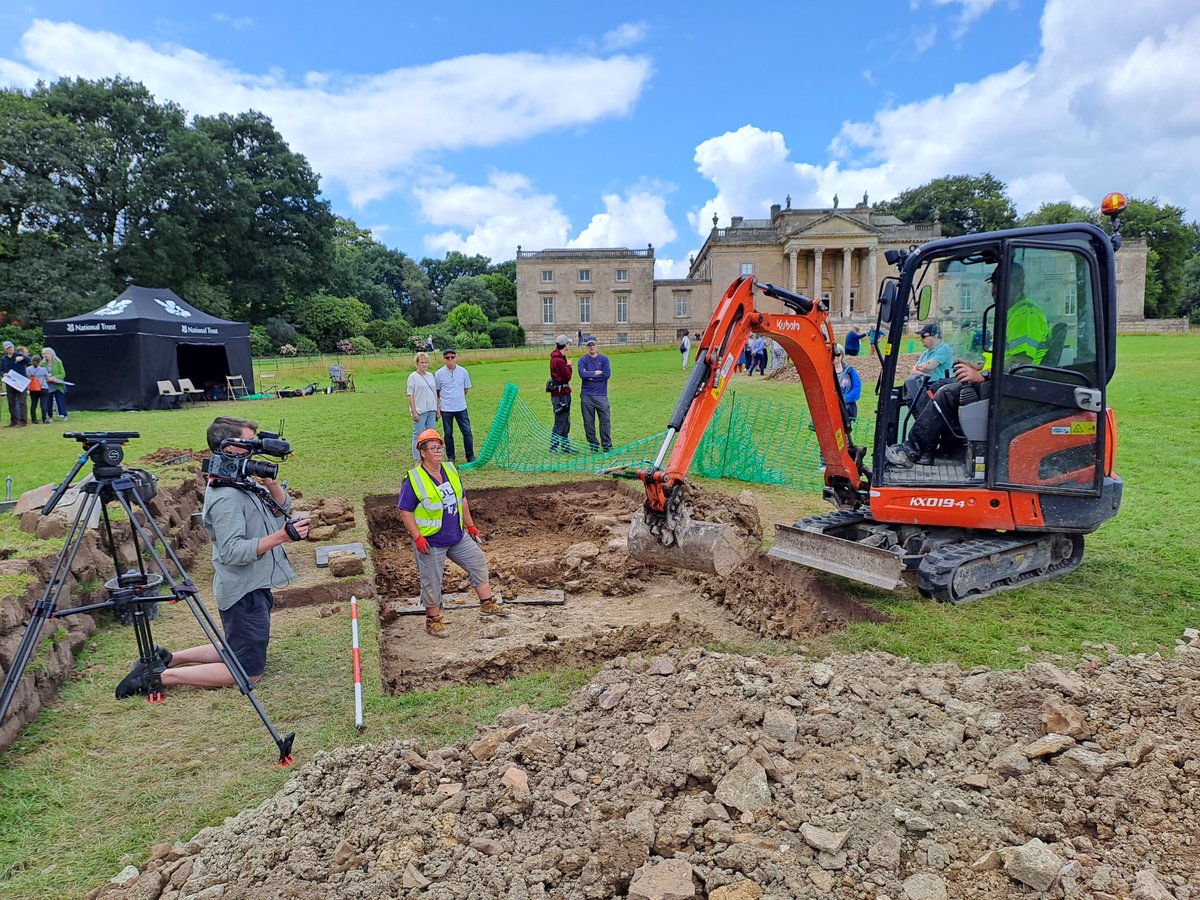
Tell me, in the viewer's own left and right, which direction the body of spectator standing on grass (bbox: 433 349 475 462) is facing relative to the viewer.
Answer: facing the viewer

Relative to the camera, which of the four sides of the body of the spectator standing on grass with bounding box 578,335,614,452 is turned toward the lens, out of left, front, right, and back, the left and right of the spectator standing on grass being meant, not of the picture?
front

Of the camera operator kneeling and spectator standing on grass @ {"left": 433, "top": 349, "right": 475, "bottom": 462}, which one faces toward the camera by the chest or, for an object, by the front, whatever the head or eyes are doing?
the spectator standing on grass

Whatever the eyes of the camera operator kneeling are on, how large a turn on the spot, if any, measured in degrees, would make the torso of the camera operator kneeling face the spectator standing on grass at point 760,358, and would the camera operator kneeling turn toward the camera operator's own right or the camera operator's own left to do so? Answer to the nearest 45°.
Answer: approximately 45° to the camera operator's own left

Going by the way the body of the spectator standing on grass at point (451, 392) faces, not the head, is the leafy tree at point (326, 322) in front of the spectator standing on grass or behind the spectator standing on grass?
behind

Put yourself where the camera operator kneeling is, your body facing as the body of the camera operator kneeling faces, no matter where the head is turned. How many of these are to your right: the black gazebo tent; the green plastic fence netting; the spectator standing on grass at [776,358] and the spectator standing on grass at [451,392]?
0

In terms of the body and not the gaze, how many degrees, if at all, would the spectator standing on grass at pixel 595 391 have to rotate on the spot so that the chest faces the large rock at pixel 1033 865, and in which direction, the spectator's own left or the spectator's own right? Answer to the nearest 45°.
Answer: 0° — they already face it

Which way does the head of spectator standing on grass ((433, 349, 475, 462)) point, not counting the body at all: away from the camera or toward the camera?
toward the camera

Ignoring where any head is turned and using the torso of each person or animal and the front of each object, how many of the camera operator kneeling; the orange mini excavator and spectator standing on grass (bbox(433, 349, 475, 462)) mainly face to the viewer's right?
1

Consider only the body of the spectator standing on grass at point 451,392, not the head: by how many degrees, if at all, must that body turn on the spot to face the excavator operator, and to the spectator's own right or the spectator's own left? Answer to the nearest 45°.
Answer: approximately 45° to the spectator's own left

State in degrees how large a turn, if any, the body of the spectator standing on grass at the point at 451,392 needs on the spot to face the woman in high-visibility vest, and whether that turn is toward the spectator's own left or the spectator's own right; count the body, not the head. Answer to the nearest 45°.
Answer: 0° — they already face them

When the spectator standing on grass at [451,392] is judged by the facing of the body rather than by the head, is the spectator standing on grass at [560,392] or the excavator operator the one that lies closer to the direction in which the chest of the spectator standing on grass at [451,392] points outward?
the excavator operator

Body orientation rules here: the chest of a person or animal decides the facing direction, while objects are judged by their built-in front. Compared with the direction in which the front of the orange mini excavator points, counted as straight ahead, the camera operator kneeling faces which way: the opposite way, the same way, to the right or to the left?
the opposite way

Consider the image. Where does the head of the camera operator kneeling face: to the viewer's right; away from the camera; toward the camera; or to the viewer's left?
to the viewer's right

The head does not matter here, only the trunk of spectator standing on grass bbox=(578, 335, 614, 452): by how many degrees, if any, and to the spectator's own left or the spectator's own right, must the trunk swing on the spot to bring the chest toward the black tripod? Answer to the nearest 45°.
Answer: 0° — they already face it

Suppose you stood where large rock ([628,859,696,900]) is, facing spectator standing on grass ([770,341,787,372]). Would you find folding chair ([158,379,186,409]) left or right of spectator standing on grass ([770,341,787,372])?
left
